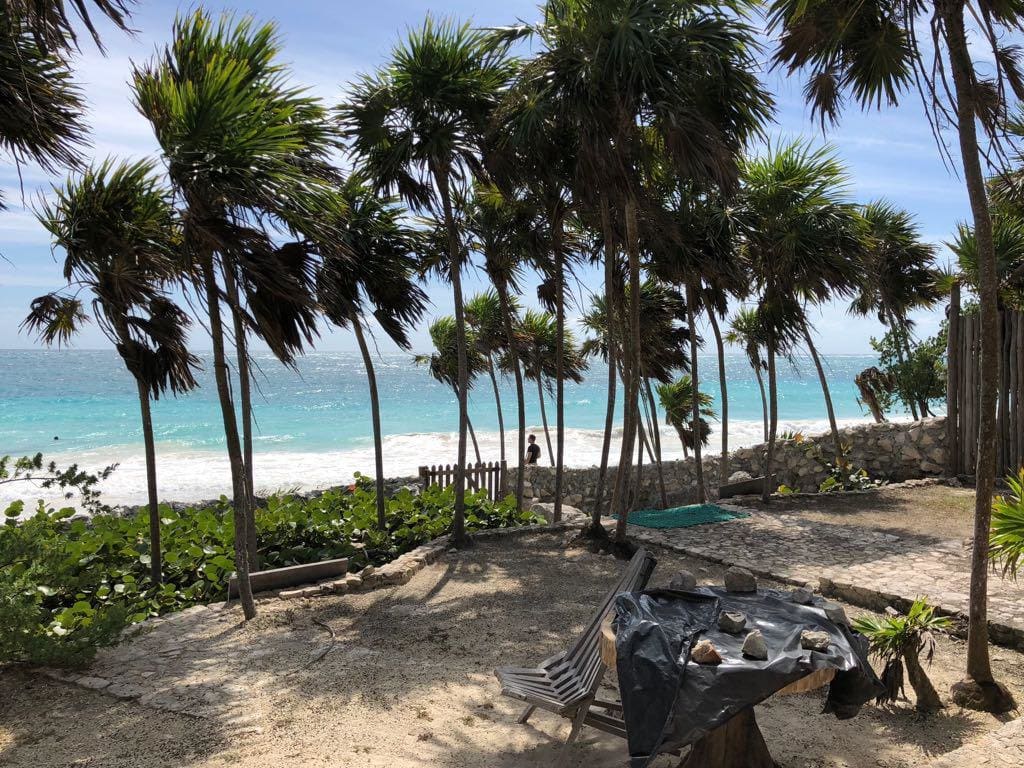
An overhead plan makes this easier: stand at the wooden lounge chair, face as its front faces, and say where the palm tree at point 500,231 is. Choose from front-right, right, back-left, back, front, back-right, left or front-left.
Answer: back-right

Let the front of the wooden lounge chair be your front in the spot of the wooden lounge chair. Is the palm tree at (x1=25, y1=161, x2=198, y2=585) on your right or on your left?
on your right

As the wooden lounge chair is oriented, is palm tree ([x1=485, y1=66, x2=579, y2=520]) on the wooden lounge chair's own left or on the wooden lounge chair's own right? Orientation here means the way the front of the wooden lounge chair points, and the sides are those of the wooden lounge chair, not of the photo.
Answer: on the wooden lounge chair's own right

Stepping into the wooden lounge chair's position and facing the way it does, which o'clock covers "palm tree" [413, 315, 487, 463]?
The palm tree is roughly at 4 o'clock from the wooden lounge chair.

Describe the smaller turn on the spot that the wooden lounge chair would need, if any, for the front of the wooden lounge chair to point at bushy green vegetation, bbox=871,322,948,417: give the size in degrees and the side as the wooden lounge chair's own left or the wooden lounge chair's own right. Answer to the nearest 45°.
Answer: approximately 180°

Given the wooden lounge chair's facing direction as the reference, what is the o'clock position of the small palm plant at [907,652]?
The small palm plant is roughly at 7 o'clock from the wooden lounge chair.

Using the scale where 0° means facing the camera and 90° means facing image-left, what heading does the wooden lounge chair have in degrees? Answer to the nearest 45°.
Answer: approximately 45°
